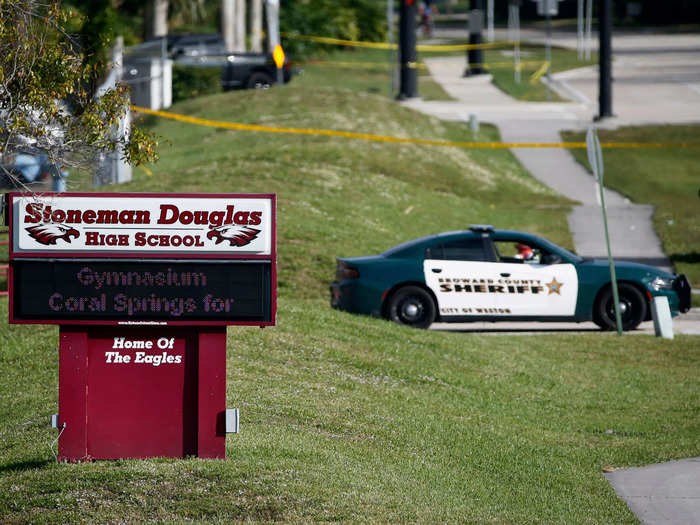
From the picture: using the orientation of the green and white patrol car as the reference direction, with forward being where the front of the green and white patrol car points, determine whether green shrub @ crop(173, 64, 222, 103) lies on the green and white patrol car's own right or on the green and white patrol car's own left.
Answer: on the green and white patrol car's own left

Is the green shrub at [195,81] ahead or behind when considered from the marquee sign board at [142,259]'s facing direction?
behind

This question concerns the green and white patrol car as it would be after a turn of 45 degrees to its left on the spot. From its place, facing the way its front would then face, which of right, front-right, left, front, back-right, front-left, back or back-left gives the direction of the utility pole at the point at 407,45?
front-left

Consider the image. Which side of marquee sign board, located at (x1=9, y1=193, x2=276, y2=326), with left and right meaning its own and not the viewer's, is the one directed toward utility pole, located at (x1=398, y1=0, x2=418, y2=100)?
back

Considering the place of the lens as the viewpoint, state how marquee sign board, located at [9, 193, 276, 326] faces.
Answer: facing the viewer

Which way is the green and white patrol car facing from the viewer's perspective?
to the viewer's right

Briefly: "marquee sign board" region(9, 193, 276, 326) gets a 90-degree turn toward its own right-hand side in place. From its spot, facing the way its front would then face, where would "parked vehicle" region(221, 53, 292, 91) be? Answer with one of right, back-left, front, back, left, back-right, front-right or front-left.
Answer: right

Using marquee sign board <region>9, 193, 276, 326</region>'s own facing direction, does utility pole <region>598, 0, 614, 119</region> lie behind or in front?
behind

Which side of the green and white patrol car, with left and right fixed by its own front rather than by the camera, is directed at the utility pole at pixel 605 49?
left
